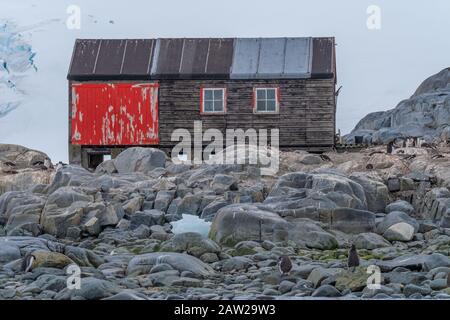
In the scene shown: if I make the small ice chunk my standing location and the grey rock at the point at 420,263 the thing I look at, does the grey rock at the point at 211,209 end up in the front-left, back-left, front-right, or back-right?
back-left

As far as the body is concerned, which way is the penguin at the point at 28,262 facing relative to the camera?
to the viewer's right

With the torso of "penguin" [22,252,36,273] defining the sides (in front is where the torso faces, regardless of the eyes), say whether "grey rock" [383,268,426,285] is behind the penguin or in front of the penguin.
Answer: in front

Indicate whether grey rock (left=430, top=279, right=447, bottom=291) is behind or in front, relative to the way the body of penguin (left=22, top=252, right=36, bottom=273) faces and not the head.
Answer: in front

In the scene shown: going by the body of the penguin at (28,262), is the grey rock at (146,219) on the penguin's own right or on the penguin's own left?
on the penguin's own left

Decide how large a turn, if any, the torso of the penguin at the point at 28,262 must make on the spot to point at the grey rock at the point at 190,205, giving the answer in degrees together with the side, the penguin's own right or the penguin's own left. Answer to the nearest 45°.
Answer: approximately 45° to the penguin's own left

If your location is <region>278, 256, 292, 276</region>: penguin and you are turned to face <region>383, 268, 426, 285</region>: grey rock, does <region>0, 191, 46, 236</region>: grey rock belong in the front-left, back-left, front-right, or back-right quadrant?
back-left

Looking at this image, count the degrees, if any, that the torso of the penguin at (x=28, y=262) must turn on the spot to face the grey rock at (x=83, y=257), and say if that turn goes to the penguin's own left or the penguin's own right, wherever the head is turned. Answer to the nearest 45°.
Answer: approximately 45° to the penguin's own left

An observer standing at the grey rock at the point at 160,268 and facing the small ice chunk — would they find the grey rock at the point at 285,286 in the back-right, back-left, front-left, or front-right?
back-right

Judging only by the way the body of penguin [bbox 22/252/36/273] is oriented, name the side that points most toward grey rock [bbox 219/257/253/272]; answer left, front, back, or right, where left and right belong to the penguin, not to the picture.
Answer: front

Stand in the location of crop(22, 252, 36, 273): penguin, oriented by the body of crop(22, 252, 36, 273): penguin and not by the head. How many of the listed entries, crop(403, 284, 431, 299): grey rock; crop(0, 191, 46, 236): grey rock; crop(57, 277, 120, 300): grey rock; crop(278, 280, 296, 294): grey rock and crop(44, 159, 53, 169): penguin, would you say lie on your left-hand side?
2

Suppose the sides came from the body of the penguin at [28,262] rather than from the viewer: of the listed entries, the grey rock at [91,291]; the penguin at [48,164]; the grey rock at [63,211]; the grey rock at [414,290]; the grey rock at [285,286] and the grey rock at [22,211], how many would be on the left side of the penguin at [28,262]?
3
